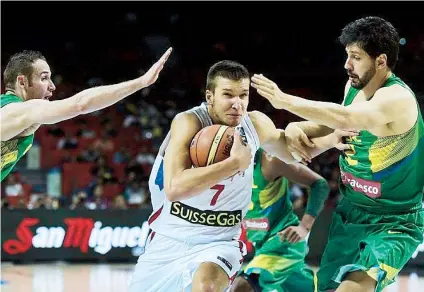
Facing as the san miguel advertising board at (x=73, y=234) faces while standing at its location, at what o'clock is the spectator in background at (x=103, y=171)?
The spectator in background is roughly at 6 o'clock from the san miguel advertising board.

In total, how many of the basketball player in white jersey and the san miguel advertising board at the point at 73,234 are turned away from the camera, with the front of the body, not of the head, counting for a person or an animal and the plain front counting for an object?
0

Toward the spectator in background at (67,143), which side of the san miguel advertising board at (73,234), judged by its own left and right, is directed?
back

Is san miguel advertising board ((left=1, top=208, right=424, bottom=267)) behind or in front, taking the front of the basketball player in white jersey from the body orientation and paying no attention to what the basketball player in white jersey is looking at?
behind

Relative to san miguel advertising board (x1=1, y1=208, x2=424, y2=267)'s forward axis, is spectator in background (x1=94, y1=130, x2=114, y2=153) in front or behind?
behind

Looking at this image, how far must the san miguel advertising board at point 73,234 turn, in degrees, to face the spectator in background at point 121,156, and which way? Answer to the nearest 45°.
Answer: approximately 180°

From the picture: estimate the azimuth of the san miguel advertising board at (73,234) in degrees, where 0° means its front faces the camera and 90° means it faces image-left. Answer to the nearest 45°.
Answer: approximately 0°

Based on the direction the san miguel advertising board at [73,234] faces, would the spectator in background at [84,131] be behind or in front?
behind

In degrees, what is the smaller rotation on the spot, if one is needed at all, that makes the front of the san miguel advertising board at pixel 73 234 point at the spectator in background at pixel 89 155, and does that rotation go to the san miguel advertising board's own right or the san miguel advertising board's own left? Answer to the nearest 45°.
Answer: approximately 180°

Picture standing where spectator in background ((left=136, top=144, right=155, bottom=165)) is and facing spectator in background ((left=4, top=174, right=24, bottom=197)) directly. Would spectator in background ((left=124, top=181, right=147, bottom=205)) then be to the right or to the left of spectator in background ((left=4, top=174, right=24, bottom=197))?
left

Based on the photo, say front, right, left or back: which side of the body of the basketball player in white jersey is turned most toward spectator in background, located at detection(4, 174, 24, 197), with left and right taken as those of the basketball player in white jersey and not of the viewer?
back

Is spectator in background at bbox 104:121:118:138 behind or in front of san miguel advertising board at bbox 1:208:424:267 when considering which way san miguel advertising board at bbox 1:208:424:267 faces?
behind

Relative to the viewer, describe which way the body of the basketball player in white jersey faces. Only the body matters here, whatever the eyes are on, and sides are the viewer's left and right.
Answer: facing the viewer and to the right of the viewer

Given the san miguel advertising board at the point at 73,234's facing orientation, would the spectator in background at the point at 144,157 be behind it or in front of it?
behind

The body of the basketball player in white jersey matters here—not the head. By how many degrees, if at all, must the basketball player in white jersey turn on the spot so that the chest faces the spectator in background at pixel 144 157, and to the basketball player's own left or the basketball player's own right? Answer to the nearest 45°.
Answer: approximately 135° to the basketball player's own left
